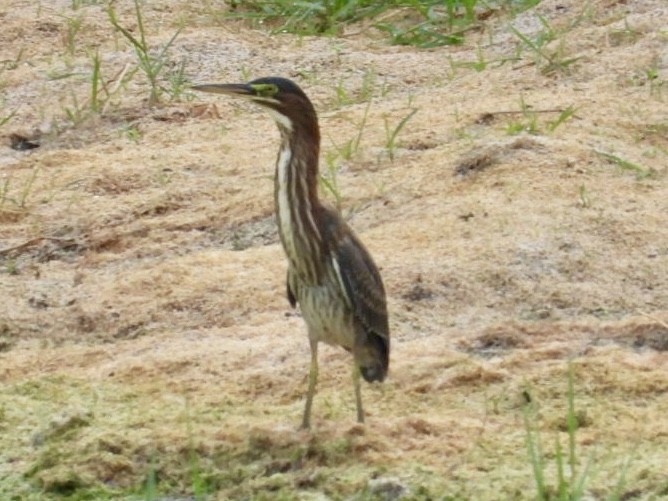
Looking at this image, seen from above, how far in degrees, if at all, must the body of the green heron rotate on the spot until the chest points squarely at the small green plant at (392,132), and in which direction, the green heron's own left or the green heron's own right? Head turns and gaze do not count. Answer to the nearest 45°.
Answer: approximately 135° to the green heron's own right

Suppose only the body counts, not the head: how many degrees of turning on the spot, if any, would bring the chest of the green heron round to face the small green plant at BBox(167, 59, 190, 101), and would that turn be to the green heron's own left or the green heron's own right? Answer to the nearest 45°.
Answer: approximately 135° to the green heron's own right

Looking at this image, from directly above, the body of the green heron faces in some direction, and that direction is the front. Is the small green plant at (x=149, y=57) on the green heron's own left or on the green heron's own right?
on the green heron's own right

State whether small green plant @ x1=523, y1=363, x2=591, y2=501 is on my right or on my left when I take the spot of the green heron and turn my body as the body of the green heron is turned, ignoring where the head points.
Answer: on my left

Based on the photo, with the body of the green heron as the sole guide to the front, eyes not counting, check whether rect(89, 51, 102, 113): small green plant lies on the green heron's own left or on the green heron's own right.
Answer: on the green heron's own right

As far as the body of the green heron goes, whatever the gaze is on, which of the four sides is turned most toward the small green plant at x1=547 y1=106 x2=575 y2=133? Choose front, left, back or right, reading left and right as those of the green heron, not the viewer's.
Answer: back

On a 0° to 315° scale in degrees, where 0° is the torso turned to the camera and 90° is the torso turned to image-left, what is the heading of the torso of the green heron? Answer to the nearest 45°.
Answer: approximately 45°
